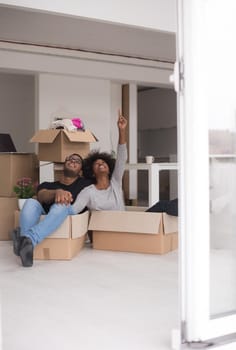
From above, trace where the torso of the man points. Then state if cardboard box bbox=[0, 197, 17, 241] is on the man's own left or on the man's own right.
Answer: on the man's own right

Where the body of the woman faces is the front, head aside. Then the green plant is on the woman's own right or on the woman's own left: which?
on the woman's own right

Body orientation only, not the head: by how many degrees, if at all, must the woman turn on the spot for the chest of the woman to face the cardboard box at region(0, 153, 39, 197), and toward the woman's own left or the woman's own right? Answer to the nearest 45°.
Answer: approximately 135° to the woman's own right

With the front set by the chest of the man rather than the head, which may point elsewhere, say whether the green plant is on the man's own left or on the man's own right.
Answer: on the man's own right

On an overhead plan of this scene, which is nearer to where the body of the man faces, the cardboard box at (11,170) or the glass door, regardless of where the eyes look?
the glass door

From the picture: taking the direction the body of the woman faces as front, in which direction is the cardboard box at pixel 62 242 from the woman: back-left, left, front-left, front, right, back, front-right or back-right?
front-right

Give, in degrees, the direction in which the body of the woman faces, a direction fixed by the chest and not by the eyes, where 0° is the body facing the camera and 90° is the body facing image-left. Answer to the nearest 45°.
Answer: approximately 0°

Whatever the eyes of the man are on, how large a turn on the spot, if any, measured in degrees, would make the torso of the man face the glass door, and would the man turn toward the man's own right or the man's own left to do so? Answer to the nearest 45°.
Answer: approximately 45° to the man's own left

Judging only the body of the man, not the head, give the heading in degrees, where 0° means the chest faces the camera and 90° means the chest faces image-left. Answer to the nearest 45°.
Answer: approximately 45°

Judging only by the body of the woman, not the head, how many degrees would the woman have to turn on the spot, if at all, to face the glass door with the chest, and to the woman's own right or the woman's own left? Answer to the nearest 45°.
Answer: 0° — they already face it

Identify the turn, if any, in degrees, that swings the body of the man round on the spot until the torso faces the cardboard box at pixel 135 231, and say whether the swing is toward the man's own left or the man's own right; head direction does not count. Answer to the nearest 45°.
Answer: approximately 135° to the man's own left
